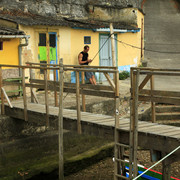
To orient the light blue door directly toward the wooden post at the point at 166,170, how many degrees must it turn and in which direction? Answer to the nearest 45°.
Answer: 0° — it already faces it

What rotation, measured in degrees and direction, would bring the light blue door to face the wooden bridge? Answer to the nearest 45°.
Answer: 0° — it already faces it

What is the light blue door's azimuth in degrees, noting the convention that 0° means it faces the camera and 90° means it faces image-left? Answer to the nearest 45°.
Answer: approximately 0°
